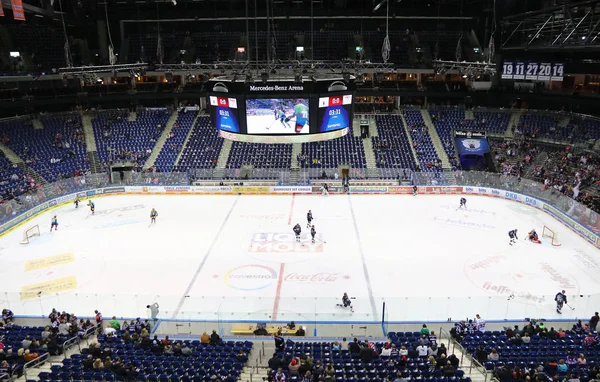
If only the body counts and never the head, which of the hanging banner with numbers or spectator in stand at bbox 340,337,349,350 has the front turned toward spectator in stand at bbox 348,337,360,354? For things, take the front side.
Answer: the hanging banner with numbers

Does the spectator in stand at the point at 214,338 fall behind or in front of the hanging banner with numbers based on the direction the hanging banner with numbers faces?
in front

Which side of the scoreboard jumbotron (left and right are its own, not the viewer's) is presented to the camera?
front

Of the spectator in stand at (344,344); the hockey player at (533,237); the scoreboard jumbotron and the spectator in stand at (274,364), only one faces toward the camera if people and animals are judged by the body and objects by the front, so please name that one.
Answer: the scoreboard jumbotron

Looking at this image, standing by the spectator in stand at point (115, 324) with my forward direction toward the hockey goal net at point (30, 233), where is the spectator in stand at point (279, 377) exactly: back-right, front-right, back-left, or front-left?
back-right

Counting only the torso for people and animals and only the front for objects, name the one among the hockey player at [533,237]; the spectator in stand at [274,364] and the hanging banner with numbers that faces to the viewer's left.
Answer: the hockey player

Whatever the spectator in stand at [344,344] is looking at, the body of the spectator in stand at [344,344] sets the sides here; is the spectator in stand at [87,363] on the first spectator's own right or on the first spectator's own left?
on the first spectator's own left

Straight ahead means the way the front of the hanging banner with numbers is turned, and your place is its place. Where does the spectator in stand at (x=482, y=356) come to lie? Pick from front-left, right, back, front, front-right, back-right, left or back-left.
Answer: front

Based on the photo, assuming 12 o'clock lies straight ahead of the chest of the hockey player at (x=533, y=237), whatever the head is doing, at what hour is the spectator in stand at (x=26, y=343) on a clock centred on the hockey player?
The spectator in stand is roughly at 10 o'clock from the hockey player.

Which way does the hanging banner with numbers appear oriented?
toward the camera

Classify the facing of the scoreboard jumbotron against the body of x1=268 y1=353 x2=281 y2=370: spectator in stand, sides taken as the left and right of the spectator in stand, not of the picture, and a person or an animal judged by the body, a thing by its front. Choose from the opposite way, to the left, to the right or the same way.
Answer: the opposite way

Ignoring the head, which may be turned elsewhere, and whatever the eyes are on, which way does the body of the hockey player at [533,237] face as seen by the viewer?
to the viewer's left

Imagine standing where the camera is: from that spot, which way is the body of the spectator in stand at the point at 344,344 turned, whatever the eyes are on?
away from the camera

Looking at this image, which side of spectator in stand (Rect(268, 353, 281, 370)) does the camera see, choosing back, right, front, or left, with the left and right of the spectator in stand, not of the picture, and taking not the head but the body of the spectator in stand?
back

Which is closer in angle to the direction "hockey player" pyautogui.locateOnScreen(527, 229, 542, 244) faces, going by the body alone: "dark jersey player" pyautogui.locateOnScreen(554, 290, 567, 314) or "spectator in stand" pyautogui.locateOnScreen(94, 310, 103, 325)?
the spectator in stand

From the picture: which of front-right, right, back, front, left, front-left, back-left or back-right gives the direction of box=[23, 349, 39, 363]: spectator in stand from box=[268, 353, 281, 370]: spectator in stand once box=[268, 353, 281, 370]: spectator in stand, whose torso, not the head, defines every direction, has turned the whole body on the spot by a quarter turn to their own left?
front

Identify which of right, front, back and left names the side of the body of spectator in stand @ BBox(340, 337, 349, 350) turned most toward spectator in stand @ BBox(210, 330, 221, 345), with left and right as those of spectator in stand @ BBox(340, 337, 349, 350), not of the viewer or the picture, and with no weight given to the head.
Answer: left

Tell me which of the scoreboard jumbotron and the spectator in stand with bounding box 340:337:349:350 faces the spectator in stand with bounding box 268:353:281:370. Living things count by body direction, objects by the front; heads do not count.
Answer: the scoreboard jumbotron
